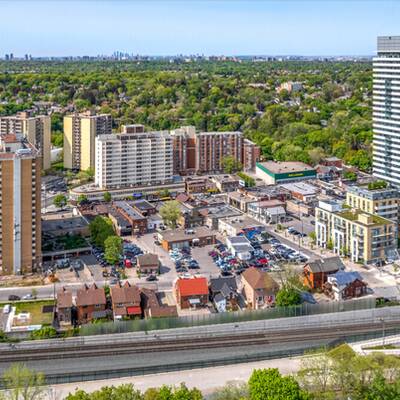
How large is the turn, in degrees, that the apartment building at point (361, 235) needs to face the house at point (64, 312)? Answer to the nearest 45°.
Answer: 0° — it already faces it

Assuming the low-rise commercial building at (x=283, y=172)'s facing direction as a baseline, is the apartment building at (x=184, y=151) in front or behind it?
behind

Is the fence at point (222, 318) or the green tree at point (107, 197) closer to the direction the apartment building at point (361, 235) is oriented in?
the fence

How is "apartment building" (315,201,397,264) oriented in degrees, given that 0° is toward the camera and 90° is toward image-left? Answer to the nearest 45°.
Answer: approximately 45°

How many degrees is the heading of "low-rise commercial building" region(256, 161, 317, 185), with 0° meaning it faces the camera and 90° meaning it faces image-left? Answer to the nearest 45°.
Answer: approximately 315°

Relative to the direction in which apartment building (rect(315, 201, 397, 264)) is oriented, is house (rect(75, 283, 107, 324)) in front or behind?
in front

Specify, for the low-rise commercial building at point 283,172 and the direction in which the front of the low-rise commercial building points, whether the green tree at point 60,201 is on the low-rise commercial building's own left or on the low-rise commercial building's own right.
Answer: on the low-rise commercial building's own right

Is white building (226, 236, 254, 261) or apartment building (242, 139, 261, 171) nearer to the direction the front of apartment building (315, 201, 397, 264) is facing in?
the white building

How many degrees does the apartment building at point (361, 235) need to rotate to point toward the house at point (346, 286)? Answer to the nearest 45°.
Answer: approximately 45° to its left
